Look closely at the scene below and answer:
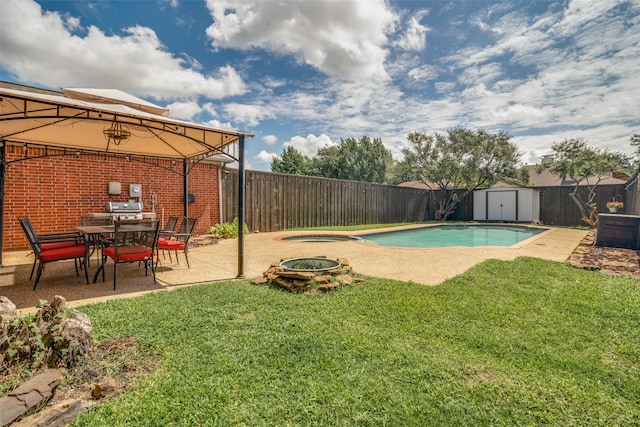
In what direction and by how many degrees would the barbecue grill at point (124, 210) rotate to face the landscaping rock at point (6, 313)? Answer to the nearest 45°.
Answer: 0° — it already faces it

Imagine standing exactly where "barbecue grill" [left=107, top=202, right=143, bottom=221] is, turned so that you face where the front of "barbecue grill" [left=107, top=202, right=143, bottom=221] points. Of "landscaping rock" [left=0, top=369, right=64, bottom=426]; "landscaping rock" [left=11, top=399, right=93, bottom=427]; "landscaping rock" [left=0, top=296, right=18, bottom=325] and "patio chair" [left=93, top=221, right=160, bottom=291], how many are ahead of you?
4

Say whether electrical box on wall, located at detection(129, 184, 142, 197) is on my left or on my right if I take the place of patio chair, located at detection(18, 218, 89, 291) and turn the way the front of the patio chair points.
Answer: on my left

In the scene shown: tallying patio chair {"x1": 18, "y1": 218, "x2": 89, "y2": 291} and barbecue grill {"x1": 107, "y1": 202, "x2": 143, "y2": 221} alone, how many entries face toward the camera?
1

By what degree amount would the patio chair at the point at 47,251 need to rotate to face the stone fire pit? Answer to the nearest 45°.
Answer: approximately 45° to its right

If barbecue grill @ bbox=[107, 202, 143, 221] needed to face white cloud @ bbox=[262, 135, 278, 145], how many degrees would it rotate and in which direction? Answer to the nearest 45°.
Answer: approximately 135° to its left

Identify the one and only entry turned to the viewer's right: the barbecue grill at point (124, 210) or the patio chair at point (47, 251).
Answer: the patio chair

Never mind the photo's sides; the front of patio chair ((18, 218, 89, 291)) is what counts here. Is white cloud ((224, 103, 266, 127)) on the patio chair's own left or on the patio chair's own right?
on the patio chair's own left

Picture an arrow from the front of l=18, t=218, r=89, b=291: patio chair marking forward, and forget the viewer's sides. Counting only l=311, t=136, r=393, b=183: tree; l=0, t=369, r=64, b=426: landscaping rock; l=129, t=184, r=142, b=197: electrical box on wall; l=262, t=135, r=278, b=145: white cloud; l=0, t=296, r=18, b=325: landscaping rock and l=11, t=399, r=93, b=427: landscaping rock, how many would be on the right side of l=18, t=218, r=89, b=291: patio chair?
3

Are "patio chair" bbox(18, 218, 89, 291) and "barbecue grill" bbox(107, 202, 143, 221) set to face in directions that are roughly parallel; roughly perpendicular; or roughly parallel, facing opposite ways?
roughly perpendicular

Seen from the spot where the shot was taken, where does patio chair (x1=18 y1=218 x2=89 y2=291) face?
facing to the right of the viewer
